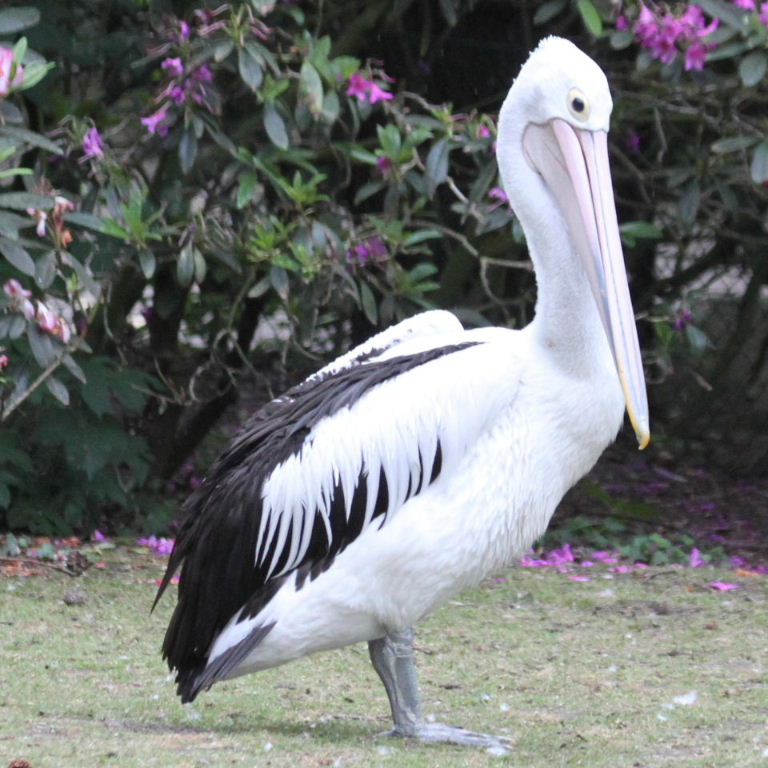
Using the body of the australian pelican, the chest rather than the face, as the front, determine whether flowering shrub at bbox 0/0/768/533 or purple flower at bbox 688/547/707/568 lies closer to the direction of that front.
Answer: the purple flower

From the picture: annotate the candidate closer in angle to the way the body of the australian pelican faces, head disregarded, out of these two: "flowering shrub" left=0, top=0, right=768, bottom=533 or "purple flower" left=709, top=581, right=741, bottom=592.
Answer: the purple flower

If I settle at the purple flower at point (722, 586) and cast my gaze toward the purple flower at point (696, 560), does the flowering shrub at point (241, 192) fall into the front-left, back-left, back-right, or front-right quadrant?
front-left

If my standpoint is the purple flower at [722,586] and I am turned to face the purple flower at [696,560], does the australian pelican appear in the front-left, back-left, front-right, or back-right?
back-left

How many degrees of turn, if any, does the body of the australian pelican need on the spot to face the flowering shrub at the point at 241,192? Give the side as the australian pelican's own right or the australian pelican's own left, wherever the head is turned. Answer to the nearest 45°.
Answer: approximately 90° to the australian pelican's own left

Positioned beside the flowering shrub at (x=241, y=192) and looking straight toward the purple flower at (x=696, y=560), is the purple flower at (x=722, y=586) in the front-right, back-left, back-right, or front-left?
front-right

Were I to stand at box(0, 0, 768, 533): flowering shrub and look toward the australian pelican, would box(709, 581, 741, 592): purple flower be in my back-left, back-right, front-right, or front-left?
front-left

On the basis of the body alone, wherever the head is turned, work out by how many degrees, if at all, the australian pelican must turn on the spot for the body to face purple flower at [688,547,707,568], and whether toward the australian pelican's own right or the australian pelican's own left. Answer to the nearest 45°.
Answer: approximately 45° to the australian pelican's own left

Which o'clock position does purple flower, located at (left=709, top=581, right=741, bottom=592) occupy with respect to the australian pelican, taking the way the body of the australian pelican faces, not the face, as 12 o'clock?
The purple flower is roughly at 10 o'clock from the australian pelican.

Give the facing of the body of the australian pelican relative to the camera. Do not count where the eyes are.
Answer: to the viewer's right

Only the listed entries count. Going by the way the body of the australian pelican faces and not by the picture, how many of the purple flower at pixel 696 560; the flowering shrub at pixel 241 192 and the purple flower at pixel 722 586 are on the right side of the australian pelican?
0
